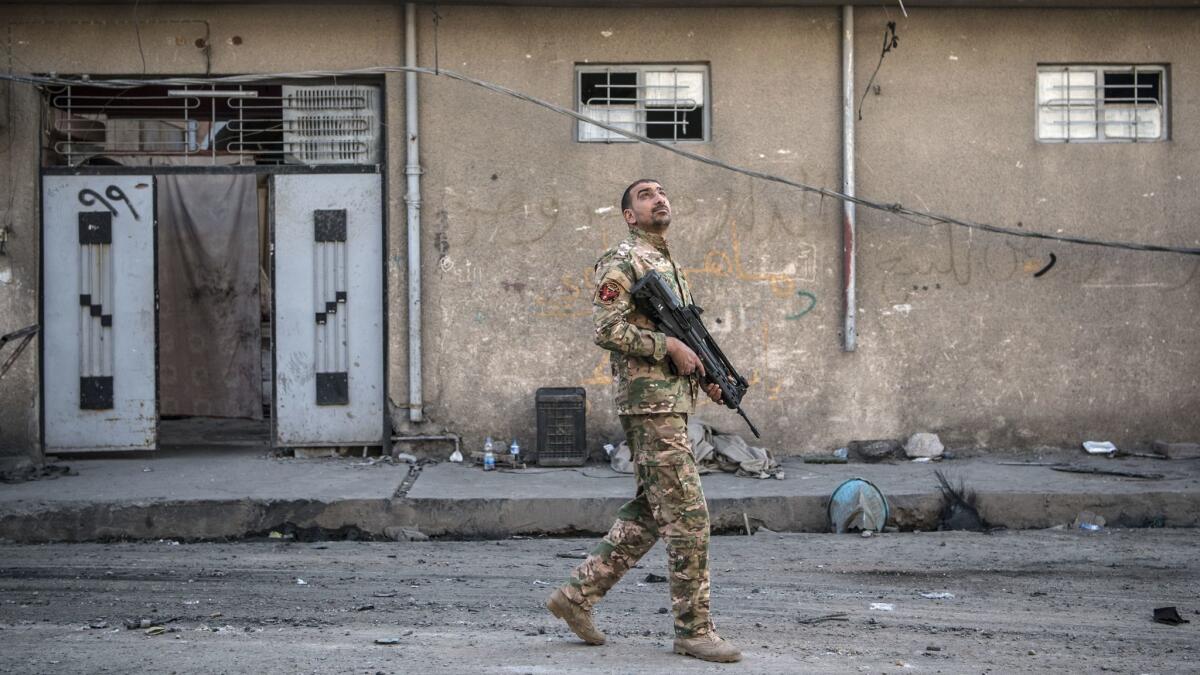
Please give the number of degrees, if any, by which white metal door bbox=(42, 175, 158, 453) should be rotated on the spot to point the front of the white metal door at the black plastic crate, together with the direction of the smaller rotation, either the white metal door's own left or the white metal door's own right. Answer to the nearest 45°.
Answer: approximately 45° to the white metal door's own left

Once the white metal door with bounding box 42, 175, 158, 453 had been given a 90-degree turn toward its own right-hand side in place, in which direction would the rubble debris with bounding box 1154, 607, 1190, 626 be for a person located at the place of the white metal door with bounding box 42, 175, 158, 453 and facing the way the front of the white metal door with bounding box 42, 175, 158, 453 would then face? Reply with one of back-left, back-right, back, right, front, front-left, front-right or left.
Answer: back-left

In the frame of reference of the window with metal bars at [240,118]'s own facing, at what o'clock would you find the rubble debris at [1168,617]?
The rubble debris is roughly at 11 o'clock from the window with metal bars.

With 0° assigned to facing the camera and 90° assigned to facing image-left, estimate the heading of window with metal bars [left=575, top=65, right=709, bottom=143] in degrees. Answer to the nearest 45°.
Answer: approximately 0°

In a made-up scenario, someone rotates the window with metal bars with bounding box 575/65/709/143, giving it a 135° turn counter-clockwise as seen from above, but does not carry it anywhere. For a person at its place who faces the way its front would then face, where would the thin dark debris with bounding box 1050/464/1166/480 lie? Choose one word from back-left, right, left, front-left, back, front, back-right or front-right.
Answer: front-right

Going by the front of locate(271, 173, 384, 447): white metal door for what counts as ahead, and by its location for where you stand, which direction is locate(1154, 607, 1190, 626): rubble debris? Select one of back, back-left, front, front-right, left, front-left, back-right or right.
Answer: front-left

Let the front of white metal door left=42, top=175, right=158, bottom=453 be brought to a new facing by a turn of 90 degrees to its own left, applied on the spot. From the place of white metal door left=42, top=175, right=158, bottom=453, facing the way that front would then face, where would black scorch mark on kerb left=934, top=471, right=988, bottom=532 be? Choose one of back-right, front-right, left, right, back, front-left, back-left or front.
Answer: front-right
